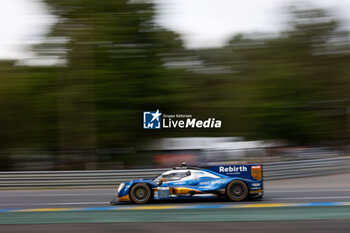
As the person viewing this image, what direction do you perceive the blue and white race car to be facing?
facing to the left of the viewer

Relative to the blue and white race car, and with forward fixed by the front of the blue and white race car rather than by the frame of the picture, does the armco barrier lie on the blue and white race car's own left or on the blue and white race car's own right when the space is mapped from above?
on the blue and white race car's own right
